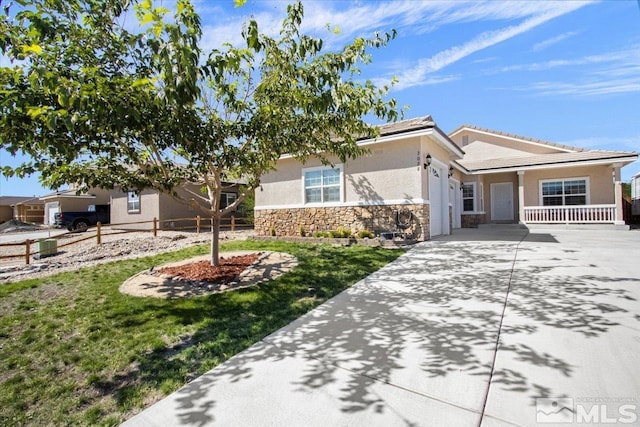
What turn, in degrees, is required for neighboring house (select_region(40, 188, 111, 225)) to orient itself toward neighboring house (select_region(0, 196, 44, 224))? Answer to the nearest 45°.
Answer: approximately 135° to its right

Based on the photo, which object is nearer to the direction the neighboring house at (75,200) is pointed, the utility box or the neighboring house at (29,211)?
the utility box

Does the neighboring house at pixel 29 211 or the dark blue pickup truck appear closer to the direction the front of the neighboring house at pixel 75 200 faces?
the dark blue pickup truck

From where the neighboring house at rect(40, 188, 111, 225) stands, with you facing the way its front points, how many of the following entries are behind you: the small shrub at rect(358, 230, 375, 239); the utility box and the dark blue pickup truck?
0

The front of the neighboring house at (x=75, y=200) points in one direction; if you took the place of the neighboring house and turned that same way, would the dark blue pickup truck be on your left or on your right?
on your left

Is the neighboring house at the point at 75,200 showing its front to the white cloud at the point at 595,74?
no

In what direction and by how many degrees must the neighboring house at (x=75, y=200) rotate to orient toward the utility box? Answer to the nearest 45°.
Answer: approximately 45° to its left

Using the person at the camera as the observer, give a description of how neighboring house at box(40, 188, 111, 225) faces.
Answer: facing the viewer and to the left of the viewer

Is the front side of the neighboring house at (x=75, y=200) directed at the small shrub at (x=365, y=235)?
no

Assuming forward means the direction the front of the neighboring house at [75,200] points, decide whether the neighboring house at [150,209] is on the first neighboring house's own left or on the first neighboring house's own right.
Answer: on the first neighboring house's own left

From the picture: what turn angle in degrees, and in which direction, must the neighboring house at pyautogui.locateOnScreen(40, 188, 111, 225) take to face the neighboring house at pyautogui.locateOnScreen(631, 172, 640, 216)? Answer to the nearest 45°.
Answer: approximately 90° to its left

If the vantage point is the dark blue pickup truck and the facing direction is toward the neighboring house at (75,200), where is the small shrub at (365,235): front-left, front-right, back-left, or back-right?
back-right
